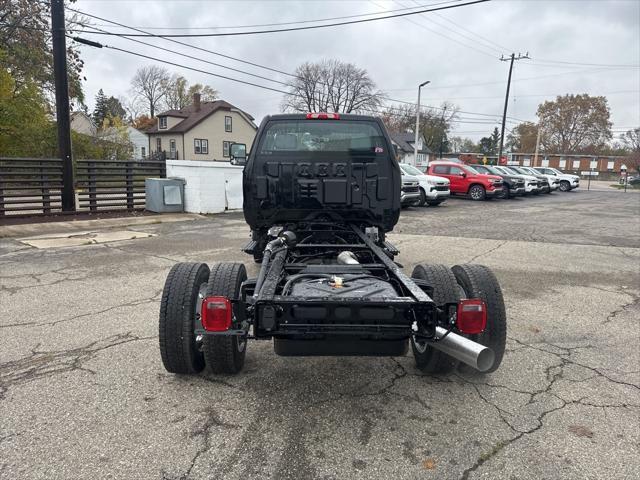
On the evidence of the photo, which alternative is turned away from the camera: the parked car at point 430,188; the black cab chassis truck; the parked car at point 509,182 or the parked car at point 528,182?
the black cab chassis truck

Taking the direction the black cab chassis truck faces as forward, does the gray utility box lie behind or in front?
in front

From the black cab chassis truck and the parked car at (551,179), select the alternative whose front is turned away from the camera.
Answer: the black cab chassis truck

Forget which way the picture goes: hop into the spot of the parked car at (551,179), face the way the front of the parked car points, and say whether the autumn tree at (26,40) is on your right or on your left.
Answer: on your right

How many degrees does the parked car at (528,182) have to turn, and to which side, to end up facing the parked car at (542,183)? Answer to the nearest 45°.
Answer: approximately 135° to its left

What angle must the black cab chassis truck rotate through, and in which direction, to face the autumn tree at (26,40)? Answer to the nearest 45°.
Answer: approximately 45° to its left

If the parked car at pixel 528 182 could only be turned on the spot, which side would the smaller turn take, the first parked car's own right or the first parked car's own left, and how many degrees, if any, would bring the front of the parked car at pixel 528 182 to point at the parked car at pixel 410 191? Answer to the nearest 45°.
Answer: approximately 45° to the first parked car's own right

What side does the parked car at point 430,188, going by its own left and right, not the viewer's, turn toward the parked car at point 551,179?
left

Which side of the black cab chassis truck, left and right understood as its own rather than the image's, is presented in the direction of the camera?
back

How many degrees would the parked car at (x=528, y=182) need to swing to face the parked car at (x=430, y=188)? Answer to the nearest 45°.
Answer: approximately 45° to its right

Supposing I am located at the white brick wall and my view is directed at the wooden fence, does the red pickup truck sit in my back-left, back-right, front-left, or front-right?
back-right
